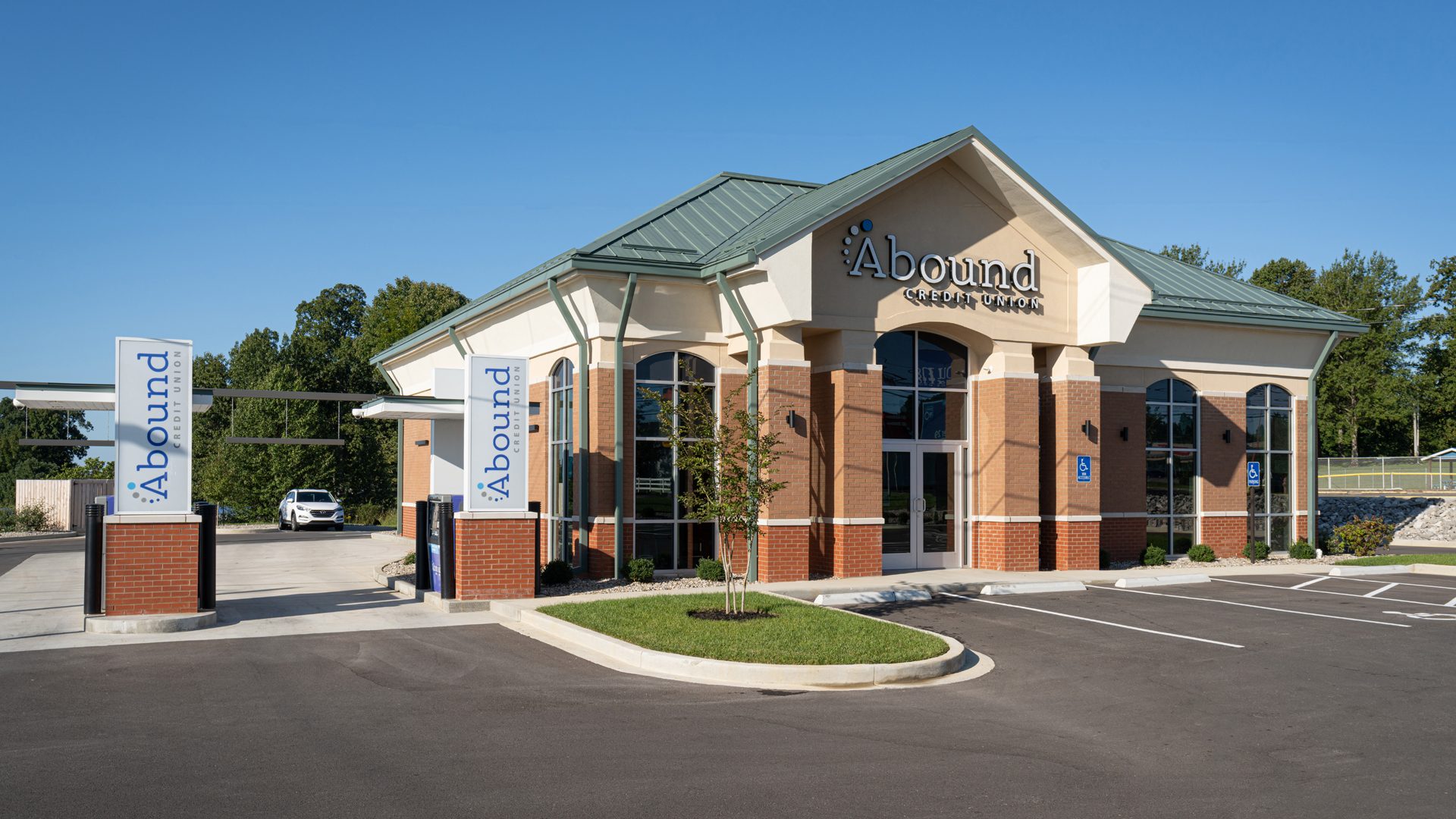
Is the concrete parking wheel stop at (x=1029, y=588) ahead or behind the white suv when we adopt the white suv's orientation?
ahead

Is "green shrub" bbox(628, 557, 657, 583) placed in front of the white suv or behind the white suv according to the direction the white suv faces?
in front

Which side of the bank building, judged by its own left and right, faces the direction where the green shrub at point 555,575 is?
right

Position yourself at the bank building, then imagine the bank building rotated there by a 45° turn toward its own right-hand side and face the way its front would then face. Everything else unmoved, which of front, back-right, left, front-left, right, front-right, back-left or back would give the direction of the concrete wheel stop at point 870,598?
front

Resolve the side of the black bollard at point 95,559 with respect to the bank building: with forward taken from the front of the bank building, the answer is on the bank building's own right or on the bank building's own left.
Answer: on the bank building's own right

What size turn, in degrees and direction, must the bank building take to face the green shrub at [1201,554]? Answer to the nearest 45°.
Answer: approximately 90° to its left

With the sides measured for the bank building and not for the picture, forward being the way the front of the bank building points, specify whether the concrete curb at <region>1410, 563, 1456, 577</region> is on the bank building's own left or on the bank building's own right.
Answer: on the bank building's own left

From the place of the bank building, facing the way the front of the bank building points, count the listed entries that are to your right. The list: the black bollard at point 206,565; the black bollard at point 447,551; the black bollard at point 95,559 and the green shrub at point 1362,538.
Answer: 3

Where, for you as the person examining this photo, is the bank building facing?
facing the viewer and to the right of the viewer

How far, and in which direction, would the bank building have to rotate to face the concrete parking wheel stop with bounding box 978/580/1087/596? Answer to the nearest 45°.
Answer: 0° — it already faces it

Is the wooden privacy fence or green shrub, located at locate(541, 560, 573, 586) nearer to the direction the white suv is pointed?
the green shrub

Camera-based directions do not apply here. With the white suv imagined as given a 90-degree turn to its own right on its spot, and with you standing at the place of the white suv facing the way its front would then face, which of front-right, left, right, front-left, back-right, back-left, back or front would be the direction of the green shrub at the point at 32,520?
front-right

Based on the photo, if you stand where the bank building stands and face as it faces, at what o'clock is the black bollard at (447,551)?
The black bollard is roughly at 3 o'clock from the bank building.

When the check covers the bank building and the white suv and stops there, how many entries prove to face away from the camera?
0
